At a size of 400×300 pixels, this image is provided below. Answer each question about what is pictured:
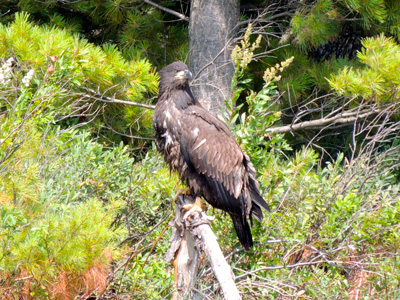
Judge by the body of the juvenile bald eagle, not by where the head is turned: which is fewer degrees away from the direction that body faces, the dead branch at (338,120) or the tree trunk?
the tree trunk

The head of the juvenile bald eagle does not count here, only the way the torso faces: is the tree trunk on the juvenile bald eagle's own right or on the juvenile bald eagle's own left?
on the juvenile bald eagle's own right

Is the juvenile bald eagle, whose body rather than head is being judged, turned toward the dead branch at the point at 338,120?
no
